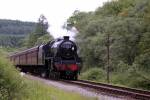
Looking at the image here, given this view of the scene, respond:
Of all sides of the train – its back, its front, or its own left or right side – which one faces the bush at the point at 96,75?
left

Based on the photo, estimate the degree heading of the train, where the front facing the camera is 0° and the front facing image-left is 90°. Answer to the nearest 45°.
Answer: approximately 315°
